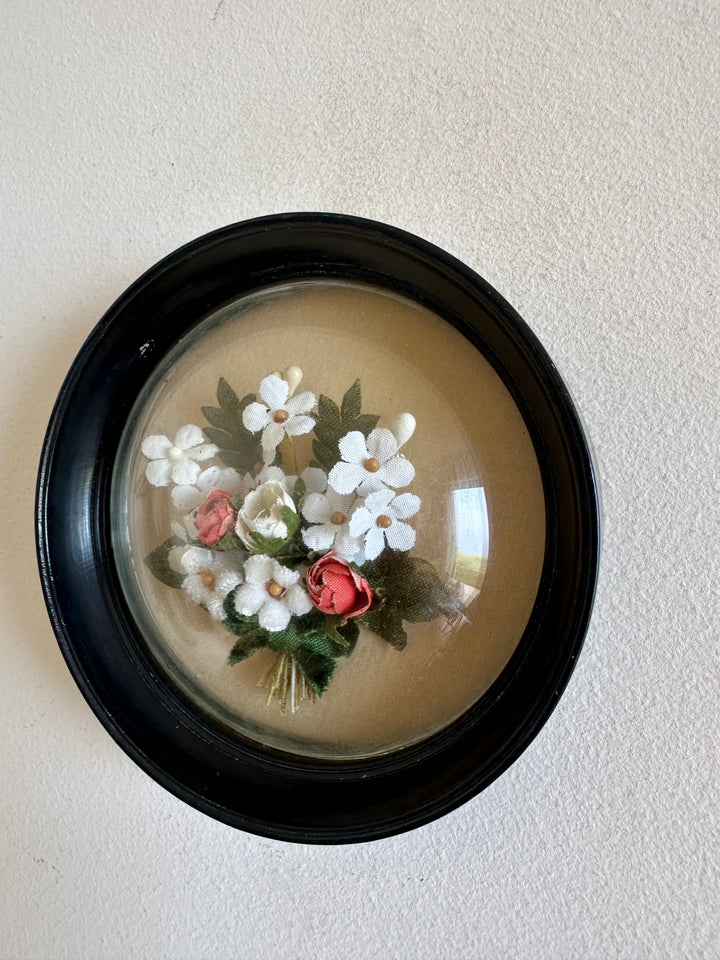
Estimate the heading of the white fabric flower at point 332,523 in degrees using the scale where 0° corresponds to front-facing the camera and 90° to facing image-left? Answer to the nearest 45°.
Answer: approximately 0°

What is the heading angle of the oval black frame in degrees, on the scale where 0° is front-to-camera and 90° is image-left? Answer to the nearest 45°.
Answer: approximately 0°
